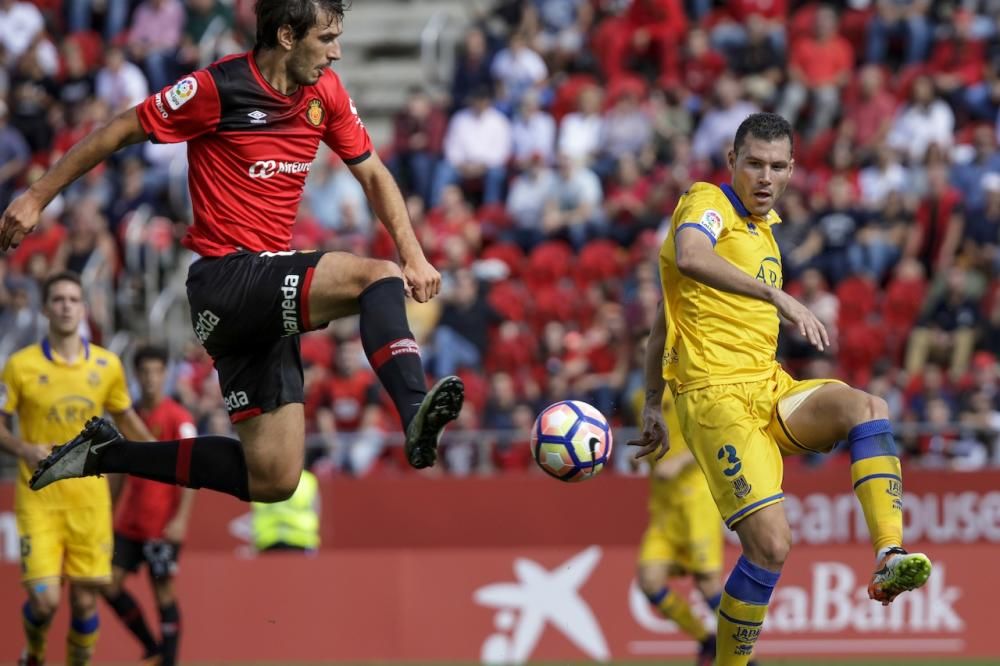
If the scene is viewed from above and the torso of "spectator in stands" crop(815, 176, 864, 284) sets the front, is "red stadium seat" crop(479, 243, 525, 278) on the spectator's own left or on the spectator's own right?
on the spectator's own right

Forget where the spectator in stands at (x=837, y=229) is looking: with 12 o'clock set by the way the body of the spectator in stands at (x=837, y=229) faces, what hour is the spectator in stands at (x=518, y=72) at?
the spectator in stands at (x=518, y=72) is roughly at 4 o'clock from the spectator in stands at (x=837, y=229).

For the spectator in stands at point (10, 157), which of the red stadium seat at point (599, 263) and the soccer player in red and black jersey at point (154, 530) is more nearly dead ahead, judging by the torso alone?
the soccer player in red and black jersey

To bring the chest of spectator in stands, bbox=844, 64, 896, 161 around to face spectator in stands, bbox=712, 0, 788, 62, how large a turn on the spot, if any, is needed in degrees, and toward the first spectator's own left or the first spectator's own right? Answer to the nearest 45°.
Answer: approximately 135° to the first spectator's own right

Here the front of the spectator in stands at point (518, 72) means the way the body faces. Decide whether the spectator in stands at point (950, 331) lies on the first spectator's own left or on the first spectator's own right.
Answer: on the first spectator's own left
